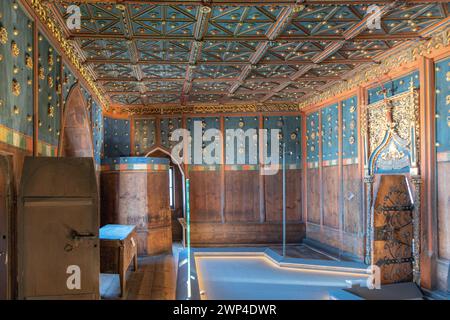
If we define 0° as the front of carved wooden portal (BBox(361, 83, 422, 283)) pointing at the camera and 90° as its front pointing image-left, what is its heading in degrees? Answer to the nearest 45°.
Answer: approximately 45°
